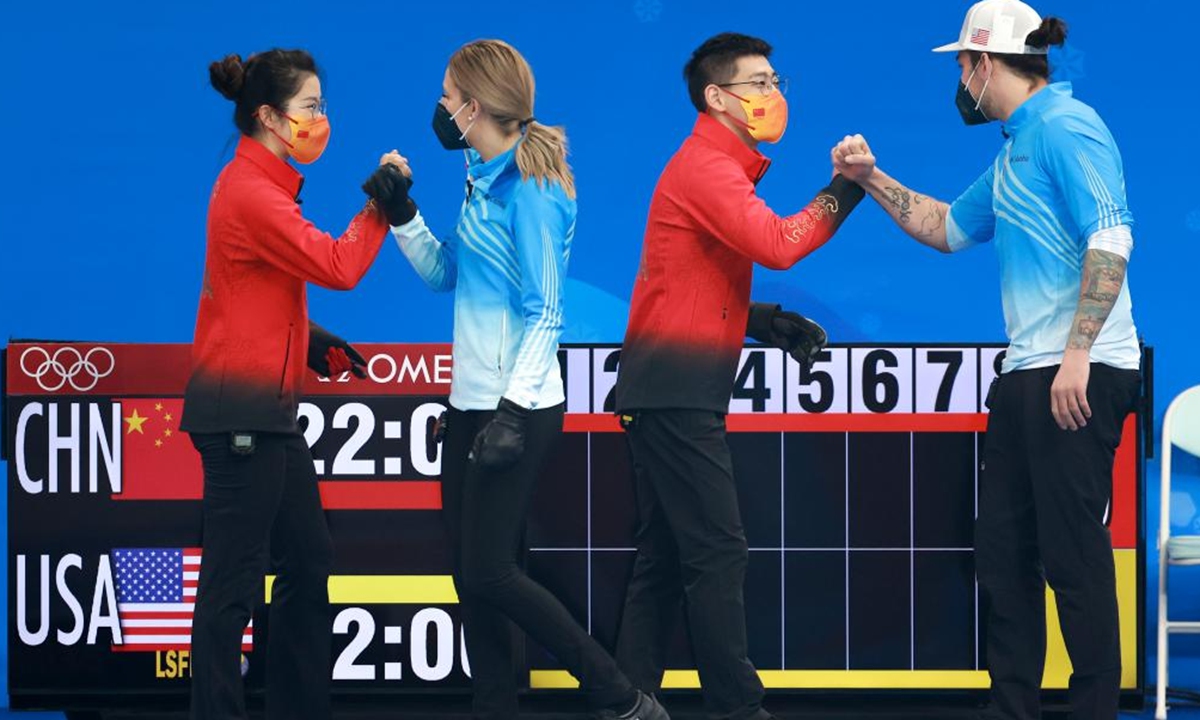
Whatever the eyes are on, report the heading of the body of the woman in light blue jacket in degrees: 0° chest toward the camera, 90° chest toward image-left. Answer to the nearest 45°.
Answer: approximately 90°

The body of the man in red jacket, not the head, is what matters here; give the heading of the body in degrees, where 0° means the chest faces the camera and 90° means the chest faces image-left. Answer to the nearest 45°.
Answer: approximately 270°

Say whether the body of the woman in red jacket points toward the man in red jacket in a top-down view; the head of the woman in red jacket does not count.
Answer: yes

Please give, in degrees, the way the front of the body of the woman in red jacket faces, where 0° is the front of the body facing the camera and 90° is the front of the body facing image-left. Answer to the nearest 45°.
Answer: approximately 270°

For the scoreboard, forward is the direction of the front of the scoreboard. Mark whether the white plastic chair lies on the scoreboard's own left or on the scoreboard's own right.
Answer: on the scoreboard's own left

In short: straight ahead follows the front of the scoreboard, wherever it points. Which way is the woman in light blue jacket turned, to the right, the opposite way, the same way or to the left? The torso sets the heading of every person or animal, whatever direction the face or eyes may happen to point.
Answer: to the right

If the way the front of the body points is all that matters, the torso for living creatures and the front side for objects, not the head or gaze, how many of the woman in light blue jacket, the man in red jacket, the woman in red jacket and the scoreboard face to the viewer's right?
2

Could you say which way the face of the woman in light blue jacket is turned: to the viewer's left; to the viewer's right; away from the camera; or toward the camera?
to the viewer's left

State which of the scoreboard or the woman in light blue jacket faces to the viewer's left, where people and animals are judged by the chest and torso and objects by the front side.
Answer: the woman in light blue jacket

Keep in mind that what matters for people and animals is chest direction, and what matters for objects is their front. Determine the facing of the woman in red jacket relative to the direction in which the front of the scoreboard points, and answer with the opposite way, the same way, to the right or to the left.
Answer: to the left

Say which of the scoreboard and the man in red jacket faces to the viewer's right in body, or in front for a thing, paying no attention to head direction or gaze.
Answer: the man in red jacket

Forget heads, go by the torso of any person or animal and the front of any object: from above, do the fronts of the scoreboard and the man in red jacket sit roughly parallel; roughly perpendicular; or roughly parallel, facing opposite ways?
roughly perpendicular

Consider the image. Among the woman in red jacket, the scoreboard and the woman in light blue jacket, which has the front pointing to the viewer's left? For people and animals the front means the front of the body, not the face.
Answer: the woman in light blue jacket

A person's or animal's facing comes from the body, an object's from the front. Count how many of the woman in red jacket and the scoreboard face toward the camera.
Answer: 1
